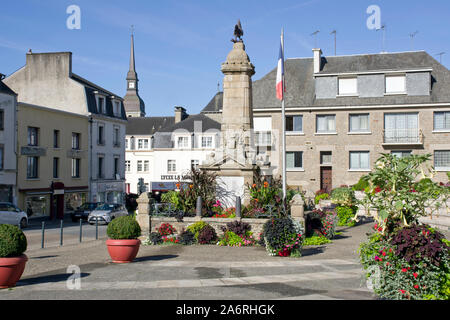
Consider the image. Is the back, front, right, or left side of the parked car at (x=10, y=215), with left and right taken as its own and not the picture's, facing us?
right

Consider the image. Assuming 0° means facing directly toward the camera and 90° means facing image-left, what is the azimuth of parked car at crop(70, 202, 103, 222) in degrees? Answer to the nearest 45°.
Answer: approximately 45°

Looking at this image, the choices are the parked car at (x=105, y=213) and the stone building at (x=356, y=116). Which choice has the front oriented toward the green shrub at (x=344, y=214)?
the stone building

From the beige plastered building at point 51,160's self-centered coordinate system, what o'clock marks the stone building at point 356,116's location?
the stone building at point 356,116 is roughly at 11 o'clock from the beige plastered building at point 51,160.

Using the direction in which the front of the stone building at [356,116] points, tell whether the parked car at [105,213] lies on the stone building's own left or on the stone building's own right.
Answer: on the stone building's own right

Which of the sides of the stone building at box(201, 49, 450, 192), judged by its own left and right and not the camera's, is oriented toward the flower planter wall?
front

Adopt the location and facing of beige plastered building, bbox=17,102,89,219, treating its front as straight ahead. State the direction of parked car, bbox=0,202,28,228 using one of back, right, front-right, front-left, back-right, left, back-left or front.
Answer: front-right

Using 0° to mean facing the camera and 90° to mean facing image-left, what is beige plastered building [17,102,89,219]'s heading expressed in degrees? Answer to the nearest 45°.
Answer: approximately 315°

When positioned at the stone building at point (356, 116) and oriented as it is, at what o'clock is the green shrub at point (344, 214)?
The green shrub is roughly at 12 o'clock from the stone building.
